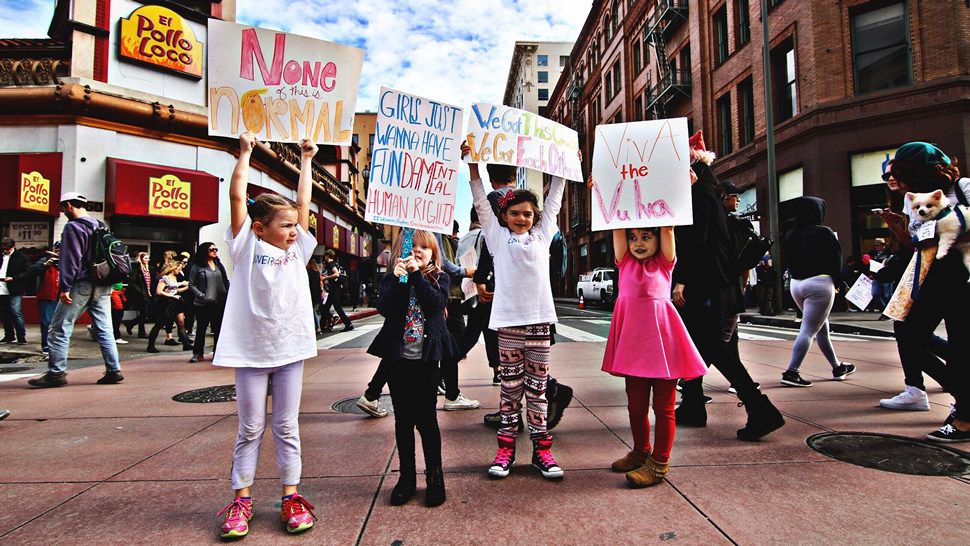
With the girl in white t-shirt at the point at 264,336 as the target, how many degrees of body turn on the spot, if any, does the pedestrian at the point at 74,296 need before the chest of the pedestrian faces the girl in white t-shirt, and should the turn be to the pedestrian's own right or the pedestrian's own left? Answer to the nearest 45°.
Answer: approximately 90° to the pedestrian's own left

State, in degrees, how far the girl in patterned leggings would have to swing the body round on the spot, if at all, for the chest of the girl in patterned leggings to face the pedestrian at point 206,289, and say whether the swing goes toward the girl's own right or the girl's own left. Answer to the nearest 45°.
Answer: approximately 135° to the girl's own right

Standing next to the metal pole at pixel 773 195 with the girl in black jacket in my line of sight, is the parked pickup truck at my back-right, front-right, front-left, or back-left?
back-right

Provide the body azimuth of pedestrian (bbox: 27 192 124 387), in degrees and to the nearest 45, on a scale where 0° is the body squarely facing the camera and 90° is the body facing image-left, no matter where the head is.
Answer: approximately 90°

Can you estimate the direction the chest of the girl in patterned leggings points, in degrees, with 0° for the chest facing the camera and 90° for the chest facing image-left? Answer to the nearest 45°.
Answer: approximately 0°

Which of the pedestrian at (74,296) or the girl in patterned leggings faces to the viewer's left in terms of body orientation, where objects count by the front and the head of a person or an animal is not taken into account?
the pedestrian

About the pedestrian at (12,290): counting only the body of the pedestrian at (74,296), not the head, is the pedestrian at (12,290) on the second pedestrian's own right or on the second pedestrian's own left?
on the second pedestrian's own right

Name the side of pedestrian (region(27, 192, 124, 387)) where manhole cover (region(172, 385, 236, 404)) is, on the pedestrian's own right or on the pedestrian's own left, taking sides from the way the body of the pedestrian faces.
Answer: on the pedestrian's own left

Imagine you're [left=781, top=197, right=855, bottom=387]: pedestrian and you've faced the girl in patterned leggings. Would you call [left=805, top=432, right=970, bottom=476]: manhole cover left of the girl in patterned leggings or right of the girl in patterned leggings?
left

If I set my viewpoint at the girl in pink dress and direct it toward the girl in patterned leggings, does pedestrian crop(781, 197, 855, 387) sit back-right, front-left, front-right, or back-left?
back-right
